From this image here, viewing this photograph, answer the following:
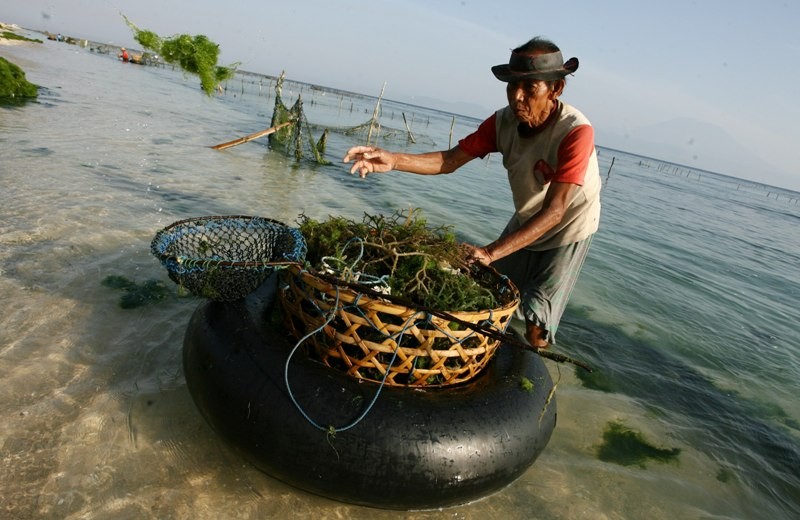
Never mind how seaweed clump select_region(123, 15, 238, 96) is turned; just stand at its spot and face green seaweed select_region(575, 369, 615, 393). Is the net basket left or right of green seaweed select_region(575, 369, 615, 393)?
right

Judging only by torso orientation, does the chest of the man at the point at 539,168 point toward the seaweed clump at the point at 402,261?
yes

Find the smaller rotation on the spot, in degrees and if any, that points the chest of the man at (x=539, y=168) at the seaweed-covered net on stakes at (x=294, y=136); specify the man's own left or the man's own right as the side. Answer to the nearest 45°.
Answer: approximately 90° to the man's own right

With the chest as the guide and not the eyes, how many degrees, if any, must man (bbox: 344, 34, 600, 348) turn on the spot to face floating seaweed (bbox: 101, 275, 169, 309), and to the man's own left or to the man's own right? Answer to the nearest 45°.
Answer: approximately 45° to the man's own right

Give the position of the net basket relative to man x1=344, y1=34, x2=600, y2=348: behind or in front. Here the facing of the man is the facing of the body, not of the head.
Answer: in front

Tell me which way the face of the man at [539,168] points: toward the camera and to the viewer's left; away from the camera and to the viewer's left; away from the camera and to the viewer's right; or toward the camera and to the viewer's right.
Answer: toward the camera and to the viewer's left

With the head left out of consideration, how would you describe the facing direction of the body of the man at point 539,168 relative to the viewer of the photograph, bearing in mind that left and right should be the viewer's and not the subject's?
facing the viewer and to the left of the viewer

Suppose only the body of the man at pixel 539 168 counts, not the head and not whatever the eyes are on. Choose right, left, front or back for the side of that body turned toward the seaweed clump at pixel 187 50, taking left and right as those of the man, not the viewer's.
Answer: right
